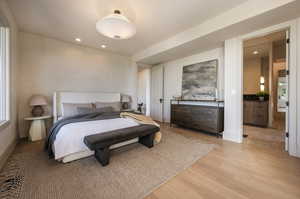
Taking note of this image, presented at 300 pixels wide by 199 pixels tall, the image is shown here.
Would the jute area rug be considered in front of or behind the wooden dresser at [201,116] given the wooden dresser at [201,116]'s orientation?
in front

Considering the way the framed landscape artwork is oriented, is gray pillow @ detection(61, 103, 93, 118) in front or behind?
in front

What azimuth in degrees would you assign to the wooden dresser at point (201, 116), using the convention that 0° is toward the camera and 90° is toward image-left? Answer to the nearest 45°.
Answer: approximately 45°

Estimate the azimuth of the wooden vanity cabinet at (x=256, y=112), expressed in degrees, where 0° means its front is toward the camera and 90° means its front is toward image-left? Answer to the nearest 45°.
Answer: approximately 45°

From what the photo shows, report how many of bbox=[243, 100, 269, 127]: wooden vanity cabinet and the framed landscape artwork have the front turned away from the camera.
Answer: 0

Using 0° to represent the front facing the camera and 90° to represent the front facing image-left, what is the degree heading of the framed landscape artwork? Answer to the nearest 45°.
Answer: approximately 45°

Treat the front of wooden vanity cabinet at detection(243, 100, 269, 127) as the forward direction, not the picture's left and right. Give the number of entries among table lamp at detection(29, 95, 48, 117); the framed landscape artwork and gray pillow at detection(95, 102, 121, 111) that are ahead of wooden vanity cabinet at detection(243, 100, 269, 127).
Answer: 3

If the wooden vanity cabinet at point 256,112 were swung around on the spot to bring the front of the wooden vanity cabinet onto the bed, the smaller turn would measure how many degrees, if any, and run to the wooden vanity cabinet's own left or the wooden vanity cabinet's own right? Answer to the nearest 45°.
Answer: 0° — it already faces it

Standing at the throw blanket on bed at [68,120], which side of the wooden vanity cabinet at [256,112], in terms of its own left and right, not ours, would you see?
front
